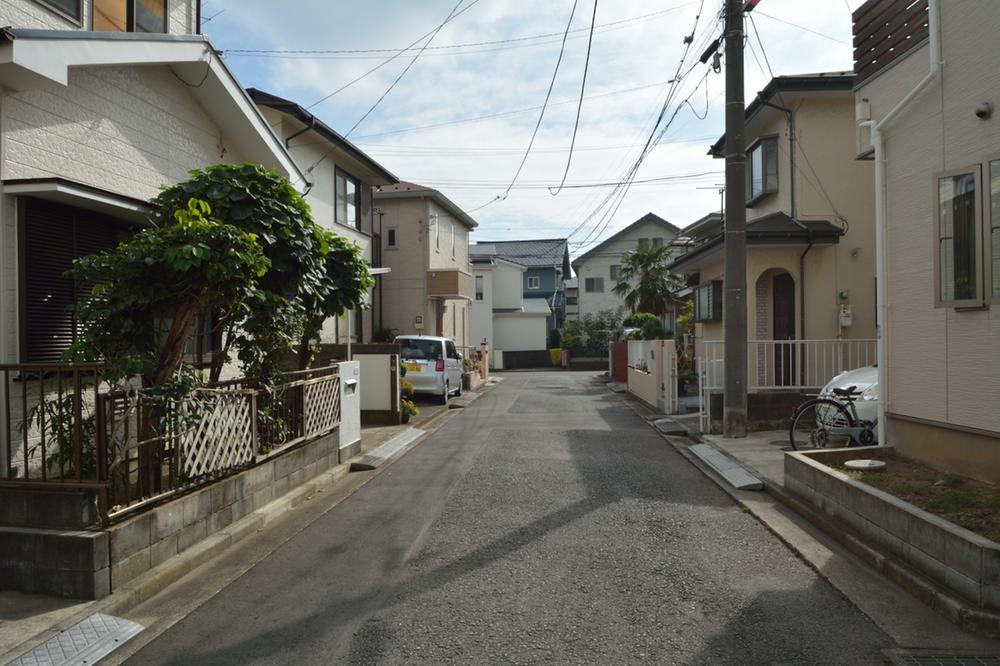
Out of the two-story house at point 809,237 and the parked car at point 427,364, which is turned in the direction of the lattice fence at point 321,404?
the two-story house

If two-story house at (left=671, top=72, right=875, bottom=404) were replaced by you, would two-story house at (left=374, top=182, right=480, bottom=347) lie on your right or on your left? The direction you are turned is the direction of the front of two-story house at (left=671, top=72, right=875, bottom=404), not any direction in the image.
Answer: on your right

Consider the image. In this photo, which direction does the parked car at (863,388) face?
to the viewer's left
